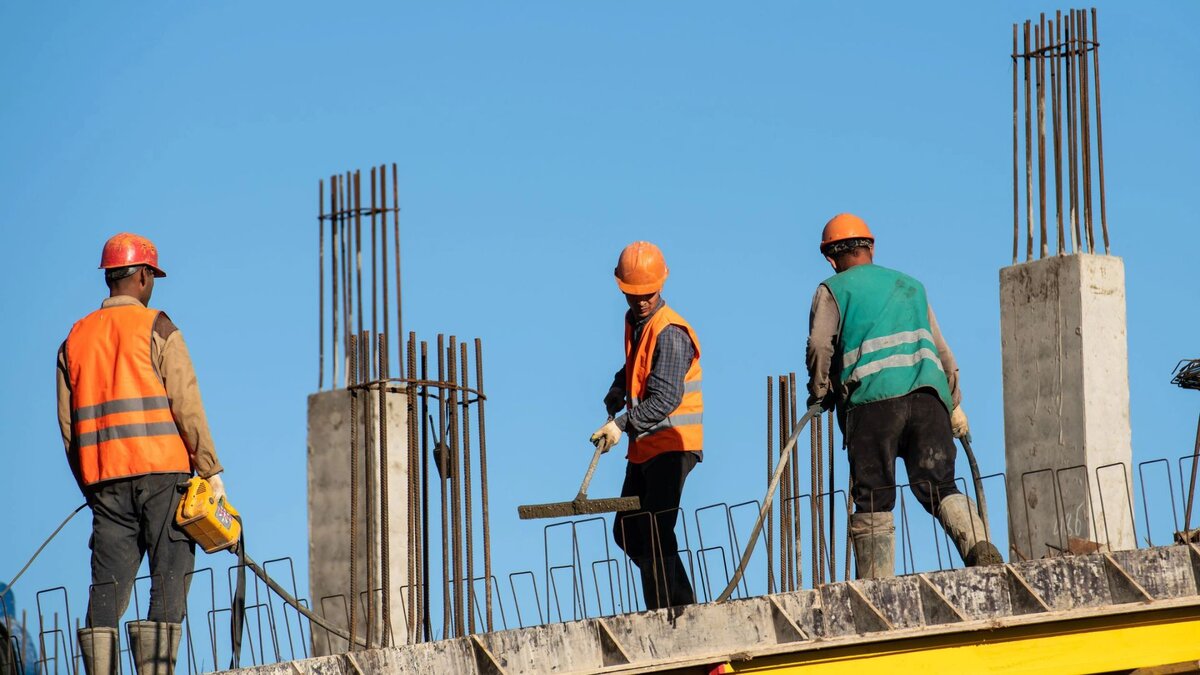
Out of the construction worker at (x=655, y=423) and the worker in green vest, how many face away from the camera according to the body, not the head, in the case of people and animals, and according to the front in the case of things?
1

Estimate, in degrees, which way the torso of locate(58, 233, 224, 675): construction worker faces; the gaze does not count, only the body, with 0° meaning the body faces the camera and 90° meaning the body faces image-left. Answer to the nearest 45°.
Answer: approximately 225°

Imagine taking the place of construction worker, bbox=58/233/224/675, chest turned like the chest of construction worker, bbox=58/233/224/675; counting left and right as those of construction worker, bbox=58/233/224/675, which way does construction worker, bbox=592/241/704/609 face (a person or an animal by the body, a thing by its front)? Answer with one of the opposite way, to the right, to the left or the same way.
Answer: the opposite way

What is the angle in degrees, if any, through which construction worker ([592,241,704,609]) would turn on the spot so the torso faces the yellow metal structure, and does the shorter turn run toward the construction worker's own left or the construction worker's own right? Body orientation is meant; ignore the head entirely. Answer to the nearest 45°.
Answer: approximately 135° to the construction worker's own left

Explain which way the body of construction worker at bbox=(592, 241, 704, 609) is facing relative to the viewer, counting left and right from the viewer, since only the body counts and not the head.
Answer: facing the viewer and to the left of the viewer

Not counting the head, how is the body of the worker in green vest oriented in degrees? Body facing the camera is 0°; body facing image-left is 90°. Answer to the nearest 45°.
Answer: approximately 180°

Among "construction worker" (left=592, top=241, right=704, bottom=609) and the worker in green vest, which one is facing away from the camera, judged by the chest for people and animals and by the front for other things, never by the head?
the worker in green vest

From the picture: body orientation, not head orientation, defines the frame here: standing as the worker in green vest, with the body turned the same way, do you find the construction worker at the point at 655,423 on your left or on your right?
on your left

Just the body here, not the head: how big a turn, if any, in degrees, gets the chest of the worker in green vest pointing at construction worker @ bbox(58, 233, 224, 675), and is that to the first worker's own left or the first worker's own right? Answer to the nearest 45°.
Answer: approximately 90° to the first worker's own left

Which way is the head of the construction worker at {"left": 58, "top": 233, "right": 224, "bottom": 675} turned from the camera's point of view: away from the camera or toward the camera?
away from the camera

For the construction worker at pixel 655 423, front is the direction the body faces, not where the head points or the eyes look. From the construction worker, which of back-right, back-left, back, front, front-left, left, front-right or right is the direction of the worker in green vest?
back-left
